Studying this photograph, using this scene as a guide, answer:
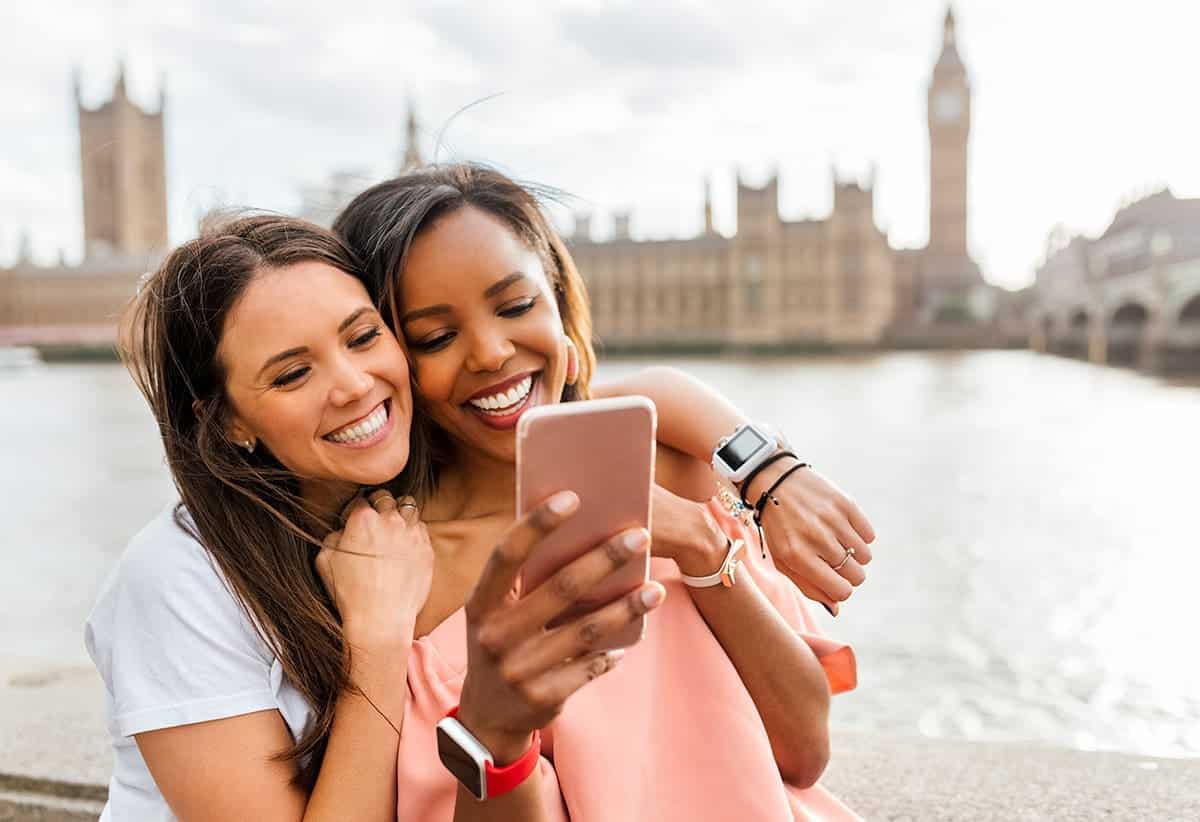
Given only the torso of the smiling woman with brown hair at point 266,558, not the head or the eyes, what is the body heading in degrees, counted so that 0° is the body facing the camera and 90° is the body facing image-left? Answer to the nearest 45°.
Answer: approximately 315°

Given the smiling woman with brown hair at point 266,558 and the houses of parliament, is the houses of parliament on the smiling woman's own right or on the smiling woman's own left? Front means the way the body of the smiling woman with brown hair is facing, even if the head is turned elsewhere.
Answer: on the smiling woman's own left

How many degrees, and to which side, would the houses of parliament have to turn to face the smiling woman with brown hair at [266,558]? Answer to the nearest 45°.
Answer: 0° — it already faces them

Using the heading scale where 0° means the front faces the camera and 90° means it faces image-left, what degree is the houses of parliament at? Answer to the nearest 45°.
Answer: approximately 0°

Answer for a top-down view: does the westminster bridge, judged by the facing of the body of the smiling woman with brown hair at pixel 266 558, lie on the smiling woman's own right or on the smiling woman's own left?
on the smiling woman's own left
